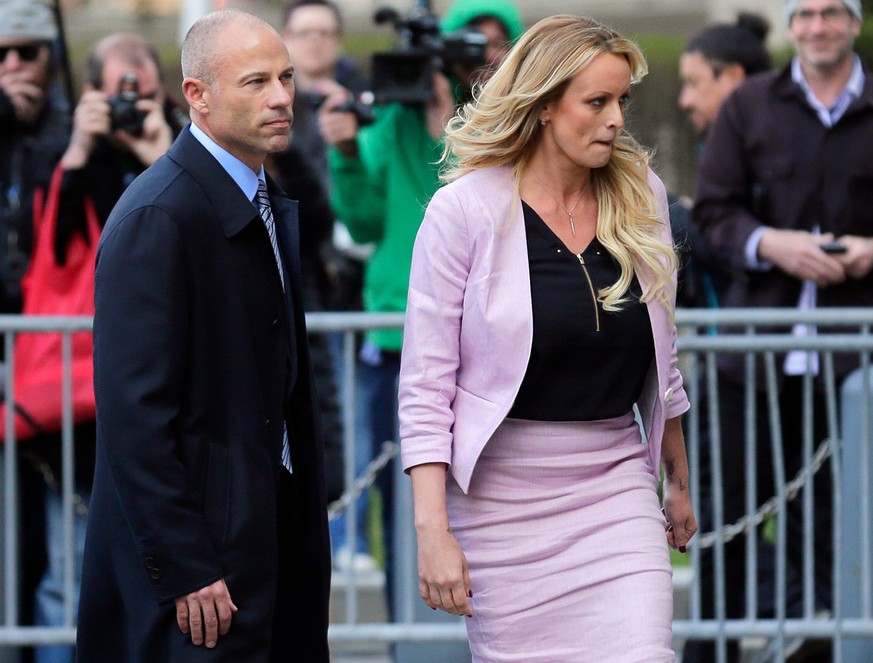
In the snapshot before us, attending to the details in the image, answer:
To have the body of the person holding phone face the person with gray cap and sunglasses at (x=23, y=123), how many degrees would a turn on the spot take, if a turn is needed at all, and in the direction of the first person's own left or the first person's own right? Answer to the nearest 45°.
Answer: approximately 90° to the first person's own right

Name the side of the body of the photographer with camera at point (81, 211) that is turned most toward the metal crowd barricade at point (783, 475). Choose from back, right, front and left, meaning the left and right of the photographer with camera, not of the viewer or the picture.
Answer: left

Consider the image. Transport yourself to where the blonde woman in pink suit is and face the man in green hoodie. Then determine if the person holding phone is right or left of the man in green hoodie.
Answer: right

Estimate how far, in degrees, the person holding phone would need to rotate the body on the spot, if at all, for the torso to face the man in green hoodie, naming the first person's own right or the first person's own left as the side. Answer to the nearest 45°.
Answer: approximately 90° to the first person's own right

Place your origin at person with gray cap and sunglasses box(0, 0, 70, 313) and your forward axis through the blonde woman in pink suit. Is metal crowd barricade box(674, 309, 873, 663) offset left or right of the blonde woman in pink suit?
left

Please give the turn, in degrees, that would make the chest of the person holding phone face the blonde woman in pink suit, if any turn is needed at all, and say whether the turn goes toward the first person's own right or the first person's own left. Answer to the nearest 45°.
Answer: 0° — they already face them

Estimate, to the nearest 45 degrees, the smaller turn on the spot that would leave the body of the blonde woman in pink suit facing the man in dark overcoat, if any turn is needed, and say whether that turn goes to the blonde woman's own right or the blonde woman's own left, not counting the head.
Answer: approximately 135° to the blonde woman's own right

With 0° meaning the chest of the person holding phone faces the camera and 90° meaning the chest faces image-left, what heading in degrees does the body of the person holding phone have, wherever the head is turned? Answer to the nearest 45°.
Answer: approximately 0°

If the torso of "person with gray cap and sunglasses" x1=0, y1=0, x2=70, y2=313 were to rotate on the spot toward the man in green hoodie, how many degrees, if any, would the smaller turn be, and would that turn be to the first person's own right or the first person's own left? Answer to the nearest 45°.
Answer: approximately 90° to the first person's own left

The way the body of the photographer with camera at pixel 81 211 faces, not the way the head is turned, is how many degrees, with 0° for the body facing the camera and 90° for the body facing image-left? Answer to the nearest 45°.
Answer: approximately 0°
